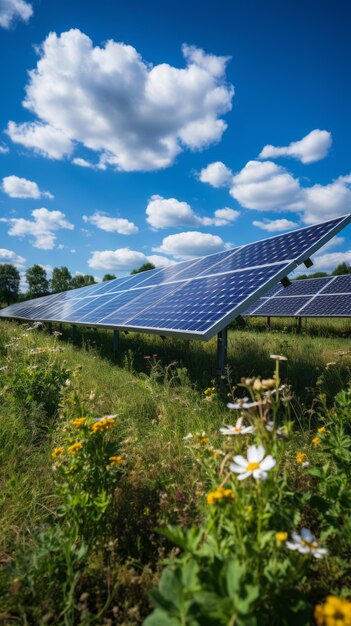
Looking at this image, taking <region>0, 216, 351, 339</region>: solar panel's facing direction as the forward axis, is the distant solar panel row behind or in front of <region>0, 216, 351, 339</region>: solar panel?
behind

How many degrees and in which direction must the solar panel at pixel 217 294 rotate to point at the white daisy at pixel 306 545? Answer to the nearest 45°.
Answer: approximately 45° to its left

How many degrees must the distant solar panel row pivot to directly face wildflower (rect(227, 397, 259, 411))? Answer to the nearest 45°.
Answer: approximately 45° to its left

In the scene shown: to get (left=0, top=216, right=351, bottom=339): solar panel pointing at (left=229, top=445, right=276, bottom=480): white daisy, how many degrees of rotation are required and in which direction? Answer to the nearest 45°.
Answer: approximately 45° to its left

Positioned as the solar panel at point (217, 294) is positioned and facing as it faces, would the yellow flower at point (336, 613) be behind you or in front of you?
in front

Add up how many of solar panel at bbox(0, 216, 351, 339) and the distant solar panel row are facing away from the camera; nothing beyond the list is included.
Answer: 0

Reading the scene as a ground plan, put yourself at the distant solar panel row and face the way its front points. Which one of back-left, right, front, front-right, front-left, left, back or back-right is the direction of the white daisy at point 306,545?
front-left

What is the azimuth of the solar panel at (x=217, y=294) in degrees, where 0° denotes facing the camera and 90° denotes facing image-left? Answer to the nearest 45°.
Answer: approximately 45°

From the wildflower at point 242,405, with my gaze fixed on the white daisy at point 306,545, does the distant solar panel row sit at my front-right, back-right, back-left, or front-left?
back-left

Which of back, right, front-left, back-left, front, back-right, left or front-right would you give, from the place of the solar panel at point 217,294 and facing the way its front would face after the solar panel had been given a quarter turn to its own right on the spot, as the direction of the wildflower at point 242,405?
back-left
